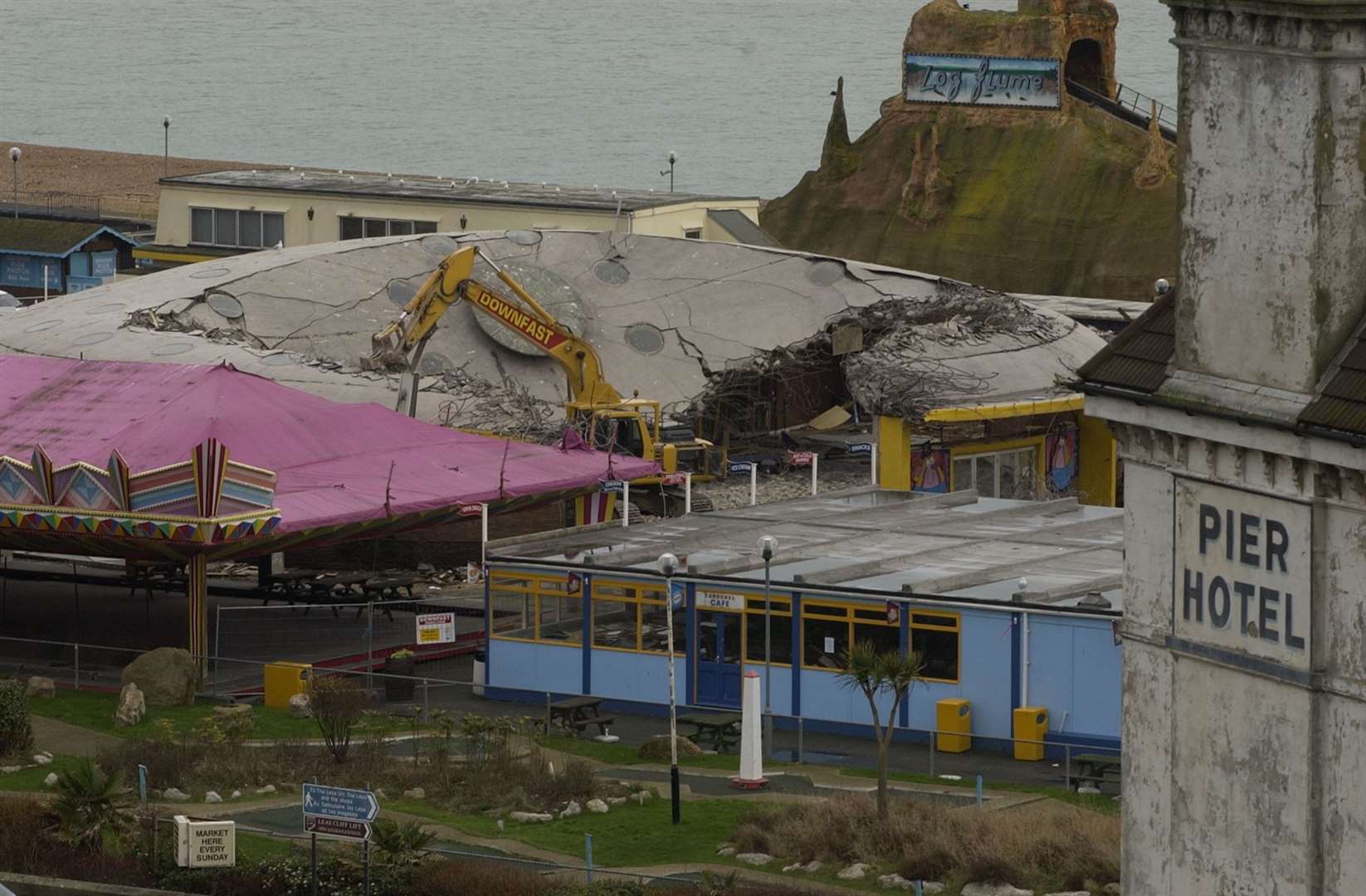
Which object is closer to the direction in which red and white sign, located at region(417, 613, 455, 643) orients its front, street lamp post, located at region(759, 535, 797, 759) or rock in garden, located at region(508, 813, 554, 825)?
the rock in garden

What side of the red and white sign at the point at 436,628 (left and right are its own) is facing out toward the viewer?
front

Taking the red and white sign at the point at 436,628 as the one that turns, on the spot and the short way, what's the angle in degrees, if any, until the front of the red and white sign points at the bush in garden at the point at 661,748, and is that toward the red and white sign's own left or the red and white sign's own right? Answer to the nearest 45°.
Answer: approximately 45° to the red and white sign's own left

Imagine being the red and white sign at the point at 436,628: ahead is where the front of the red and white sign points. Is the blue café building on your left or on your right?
on your left

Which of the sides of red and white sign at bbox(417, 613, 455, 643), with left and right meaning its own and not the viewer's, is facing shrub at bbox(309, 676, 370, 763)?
front

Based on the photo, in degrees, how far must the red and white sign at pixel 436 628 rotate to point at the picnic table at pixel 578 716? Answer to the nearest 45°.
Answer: approximately 45° to its left

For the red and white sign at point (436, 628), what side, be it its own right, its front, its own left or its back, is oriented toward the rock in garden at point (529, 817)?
front
